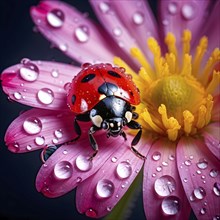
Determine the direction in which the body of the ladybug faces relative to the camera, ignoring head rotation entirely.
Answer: toward the camera

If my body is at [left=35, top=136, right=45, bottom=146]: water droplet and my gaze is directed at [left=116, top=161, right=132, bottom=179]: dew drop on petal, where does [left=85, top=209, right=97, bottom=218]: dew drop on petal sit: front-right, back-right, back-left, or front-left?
front-right

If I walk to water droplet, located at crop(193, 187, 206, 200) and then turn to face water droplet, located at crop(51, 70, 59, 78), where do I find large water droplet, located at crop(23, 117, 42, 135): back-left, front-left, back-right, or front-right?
front-left
